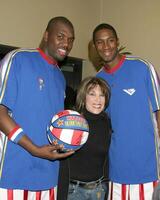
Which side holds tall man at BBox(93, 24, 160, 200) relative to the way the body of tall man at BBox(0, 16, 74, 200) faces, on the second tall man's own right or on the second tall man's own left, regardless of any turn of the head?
on the second tall man's own left

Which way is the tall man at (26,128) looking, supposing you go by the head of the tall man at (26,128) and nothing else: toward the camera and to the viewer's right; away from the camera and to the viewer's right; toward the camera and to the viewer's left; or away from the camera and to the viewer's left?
toward the camera and to the viewer's right

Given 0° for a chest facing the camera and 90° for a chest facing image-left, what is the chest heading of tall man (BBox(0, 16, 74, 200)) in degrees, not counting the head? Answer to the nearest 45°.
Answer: approximately 315°
